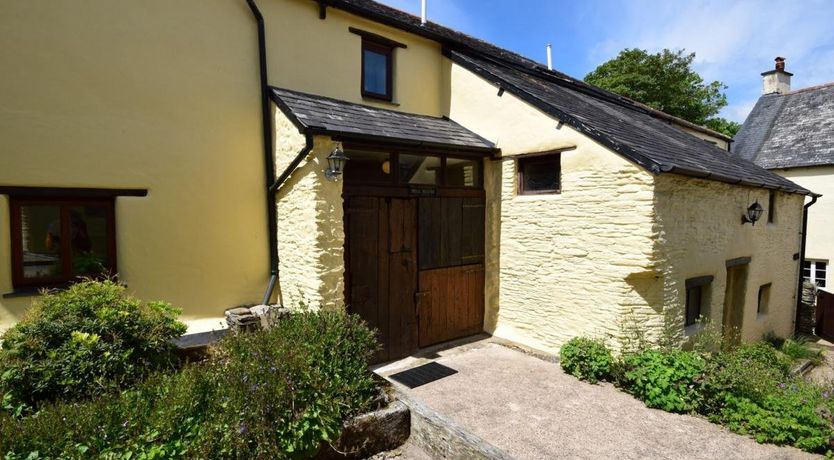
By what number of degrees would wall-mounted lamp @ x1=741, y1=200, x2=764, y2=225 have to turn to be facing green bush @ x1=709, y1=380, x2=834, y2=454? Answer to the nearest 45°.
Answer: approximately 45° to its right

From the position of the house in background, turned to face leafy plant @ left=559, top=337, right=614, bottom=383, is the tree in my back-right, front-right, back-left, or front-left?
back-right

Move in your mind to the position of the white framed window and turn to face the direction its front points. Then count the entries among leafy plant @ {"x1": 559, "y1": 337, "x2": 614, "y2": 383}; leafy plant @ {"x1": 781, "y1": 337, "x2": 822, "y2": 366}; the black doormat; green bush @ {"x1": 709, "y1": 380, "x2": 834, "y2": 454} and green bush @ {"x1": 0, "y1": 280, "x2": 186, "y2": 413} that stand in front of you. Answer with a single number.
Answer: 5

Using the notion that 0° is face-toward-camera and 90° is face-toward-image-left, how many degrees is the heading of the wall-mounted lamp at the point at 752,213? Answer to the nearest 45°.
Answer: approximately 315°

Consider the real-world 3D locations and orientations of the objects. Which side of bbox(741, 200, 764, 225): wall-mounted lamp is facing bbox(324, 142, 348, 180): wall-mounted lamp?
right

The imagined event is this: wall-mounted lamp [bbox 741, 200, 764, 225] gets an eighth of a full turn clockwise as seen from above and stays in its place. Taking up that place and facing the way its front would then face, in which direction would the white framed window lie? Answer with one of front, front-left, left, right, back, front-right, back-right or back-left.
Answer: back

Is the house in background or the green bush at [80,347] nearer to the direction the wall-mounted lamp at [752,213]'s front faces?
the green bush

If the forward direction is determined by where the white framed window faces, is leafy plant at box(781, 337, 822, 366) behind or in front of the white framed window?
in front

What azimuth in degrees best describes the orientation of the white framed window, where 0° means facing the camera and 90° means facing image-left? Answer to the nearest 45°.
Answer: approximately 0°

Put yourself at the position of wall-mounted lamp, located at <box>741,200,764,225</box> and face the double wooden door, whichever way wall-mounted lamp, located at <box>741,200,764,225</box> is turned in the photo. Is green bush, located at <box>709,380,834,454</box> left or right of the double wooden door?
left
